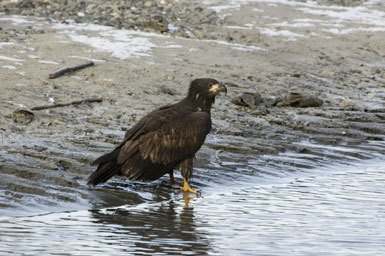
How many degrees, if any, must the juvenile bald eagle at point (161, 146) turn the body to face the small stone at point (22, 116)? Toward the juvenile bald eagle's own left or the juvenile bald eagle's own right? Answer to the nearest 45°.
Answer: approximately 135° to the juvenile bald eagle's own left

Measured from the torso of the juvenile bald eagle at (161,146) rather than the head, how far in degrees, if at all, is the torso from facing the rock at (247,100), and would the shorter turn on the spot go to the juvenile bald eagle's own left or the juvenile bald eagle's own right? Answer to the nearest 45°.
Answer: approximately 90° to the juvenile bald eagle's own left

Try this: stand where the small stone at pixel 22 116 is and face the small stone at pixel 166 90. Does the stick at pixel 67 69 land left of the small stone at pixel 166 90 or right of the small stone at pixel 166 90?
left

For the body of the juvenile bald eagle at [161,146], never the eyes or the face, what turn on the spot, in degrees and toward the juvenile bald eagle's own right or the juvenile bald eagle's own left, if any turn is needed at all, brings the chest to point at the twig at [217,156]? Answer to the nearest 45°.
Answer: approximately 45° to the juvenile bald eagle's own left

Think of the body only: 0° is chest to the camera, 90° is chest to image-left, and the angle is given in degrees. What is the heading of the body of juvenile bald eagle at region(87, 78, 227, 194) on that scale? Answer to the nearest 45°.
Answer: approximately 270°

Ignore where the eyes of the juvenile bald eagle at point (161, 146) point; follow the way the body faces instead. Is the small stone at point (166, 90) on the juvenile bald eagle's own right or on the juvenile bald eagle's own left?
on the juvenile bald eagle's own left
